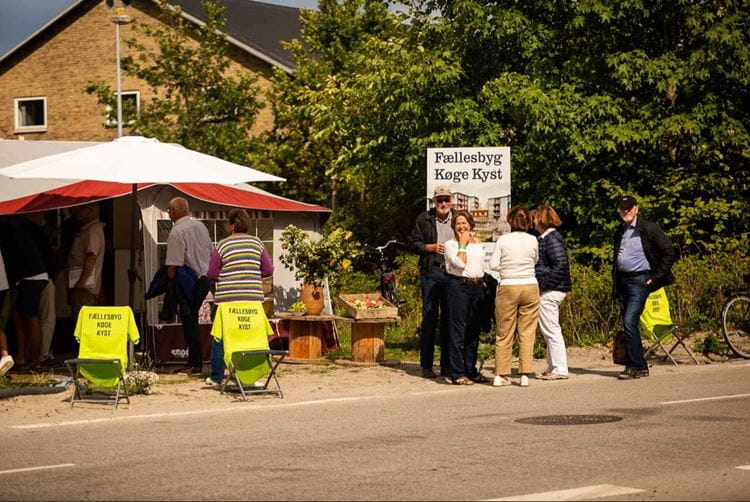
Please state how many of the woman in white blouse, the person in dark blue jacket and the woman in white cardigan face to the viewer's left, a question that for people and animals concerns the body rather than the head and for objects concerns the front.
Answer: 1

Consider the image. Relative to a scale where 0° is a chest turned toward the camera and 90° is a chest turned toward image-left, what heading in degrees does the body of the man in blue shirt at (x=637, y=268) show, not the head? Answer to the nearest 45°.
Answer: approximately 45°

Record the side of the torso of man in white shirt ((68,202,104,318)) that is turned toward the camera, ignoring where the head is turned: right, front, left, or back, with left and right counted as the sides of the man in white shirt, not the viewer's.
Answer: left

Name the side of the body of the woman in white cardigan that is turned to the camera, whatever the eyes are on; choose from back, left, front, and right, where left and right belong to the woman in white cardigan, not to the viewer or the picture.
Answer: back

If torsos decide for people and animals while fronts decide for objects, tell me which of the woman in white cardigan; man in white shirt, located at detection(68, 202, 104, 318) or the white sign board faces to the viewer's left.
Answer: the man in white shirt

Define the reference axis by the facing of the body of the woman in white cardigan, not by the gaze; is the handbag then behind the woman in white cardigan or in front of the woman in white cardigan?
in front

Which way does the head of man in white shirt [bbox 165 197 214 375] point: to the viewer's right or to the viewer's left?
to the viewer's left

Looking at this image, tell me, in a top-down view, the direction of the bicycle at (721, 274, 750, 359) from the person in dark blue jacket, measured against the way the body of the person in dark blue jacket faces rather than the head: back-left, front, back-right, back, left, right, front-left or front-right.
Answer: back-right

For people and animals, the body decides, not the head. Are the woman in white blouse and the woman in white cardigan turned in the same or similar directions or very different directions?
very different directions

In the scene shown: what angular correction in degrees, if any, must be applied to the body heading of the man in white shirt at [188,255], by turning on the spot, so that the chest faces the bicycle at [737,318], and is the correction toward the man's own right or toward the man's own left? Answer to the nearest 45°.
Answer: approximately 135° to the man's own right
